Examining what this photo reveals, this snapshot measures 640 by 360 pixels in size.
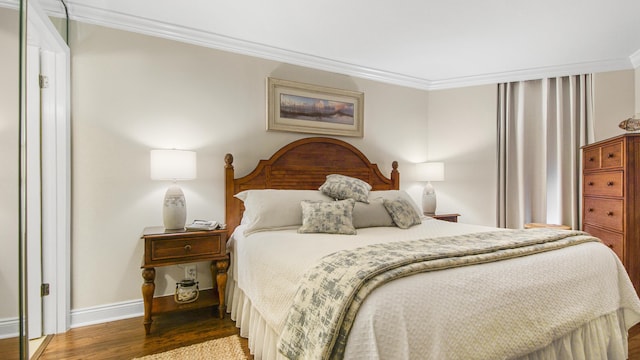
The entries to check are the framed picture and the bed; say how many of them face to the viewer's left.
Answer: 0

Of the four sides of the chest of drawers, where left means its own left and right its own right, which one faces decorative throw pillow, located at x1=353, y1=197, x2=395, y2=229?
front

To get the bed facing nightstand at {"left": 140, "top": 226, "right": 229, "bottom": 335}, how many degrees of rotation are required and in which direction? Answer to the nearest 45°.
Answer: approximately 135° to its right

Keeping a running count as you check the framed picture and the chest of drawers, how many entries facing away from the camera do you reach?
0

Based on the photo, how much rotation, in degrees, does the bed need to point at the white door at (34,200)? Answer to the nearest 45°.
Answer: approximately 135° to its right

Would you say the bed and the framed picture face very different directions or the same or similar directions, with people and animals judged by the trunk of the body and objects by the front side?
same or similar directions

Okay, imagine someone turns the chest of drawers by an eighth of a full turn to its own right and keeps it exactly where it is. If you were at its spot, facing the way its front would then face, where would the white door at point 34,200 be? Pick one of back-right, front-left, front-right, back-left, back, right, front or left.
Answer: front-left

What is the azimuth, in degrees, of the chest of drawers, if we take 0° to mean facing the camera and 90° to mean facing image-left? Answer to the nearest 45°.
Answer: approximately 45°

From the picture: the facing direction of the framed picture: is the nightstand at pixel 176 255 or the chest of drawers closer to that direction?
the chest of drawers

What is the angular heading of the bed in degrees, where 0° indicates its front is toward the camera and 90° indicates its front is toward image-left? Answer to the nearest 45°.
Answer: approximately 315°

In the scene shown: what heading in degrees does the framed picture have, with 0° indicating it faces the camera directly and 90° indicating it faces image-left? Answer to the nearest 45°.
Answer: approximately 315°

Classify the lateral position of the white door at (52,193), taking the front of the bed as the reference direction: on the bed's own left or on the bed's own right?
on the bed's own right

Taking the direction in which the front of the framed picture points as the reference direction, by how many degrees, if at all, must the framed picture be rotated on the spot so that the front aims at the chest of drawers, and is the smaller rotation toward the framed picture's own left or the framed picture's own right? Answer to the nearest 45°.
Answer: approximately 45° to the framed picture's own left

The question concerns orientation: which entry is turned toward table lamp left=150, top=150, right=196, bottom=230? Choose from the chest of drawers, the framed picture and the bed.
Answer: the chest of drawers

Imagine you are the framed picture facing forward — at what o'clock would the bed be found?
The bed is roughly at 1 o'clock from the framed picture.

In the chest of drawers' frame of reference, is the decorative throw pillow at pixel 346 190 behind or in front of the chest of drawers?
in front

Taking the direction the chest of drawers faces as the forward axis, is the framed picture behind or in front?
in front
